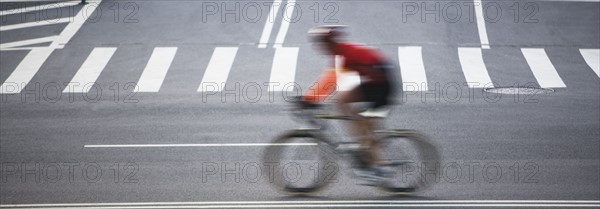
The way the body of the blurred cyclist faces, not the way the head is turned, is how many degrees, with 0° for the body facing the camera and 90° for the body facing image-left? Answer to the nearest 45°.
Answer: approximately 90°

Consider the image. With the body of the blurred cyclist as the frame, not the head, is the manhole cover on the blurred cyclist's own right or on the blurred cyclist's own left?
on the blurred cyclist's own right

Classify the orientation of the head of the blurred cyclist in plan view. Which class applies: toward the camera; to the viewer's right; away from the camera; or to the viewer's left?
to the viewer's left
